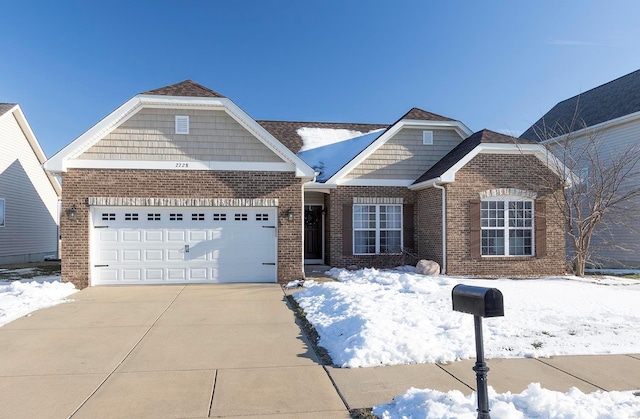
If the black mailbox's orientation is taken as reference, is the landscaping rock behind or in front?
behind

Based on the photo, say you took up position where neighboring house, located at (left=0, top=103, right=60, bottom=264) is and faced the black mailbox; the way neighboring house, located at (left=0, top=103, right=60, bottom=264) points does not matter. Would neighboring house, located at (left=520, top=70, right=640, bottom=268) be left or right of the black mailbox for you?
left

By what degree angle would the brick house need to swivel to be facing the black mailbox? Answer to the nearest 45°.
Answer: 0° — it already faces it

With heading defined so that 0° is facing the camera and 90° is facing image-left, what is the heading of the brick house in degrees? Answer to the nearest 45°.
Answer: approximately 0°

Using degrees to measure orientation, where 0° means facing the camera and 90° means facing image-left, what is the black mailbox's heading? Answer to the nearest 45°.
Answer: approximately 315°

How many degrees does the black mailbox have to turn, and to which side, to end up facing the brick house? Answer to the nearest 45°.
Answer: approximately 180°

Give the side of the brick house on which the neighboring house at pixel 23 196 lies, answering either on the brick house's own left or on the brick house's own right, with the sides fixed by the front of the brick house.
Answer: on the brick house's own right

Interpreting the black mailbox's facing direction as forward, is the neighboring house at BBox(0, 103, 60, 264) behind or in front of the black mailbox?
behind
